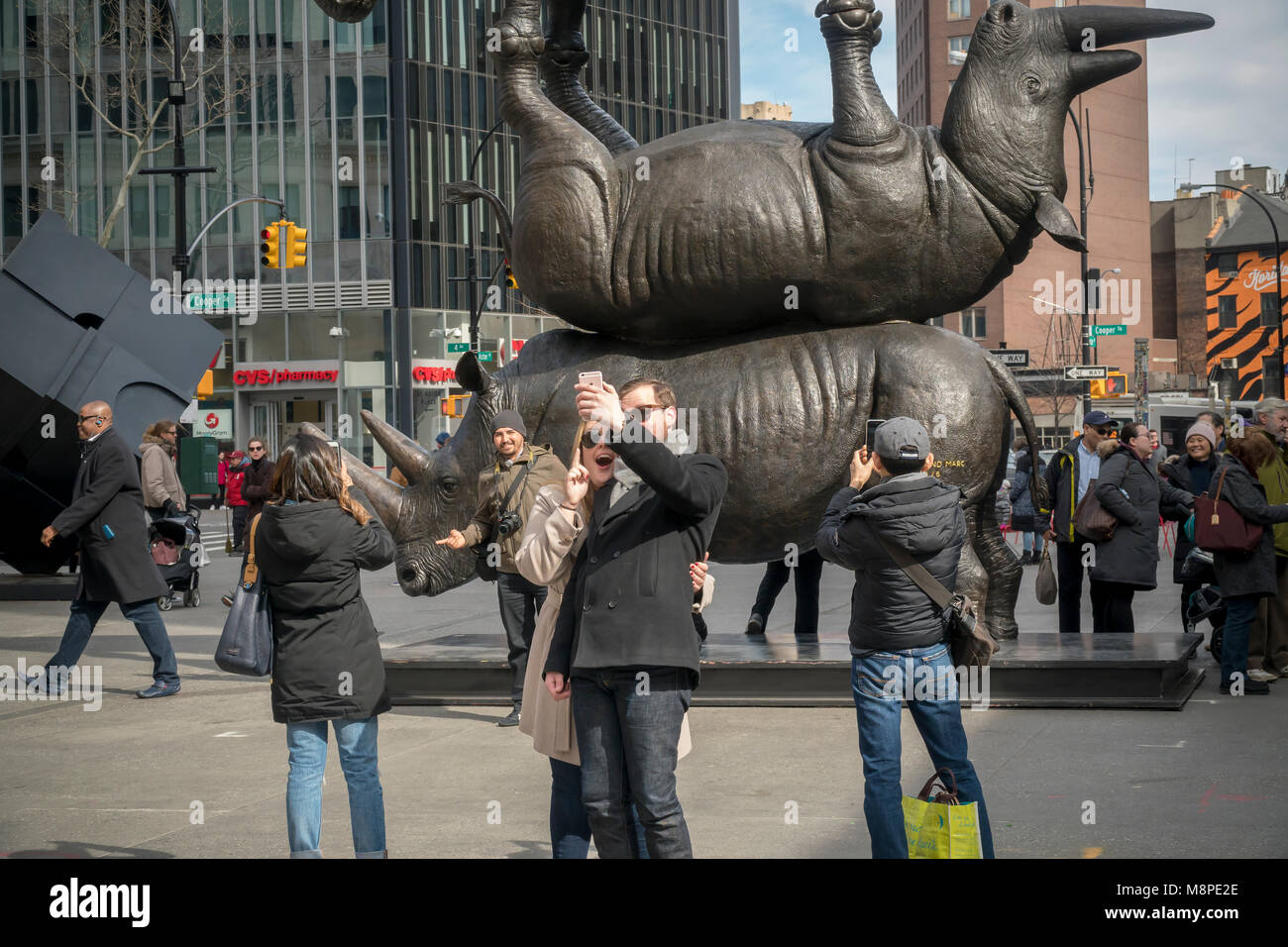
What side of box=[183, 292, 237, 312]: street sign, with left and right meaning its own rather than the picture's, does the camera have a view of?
front

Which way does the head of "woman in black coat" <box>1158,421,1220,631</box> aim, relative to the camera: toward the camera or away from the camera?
toward the camera

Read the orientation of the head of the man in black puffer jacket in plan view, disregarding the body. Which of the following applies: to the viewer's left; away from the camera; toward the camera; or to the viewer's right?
away from the camera

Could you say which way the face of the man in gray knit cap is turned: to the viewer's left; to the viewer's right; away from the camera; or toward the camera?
toward the camera

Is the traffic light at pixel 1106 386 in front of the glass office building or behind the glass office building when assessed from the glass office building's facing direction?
in front

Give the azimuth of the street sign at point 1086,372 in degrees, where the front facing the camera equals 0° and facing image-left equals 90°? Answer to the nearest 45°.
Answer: approximately 0°

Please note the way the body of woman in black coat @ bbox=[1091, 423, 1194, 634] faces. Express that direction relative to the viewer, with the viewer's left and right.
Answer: facing to the right of the viewer

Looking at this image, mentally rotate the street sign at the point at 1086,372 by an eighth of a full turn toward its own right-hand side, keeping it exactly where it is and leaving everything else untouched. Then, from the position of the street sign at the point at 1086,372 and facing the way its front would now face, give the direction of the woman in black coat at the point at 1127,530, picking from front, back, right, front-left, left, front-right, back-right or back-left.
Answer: front-left

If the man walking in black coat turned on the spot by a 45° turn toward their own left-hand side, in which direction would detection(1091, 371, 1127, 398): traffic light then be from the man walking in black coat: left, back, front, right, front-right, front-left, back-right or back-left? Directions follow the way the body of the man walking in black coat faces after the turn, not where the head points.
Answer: back

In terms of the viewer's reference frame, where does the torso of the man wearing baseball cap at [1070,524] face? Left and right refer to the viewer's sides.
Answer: facing the viewer and to the right of the viewer

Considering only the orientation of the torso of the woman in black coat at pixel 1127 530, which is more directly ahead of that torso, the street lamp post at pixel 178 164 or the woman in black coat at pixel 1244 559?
the woman in black coat

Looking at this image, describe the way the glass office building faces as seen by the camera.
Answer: facing the viewer

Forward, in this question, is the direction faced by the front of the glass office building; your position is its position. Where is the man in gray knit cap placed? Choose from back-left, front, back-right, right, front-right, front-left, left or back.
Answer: front
